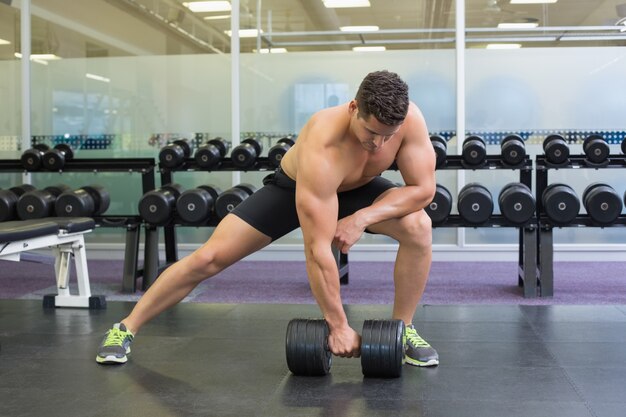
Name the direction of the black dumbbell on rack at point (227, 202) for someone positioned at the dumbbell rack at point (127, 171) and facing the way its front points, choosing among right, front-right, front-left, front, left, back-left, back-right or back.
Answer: front-left

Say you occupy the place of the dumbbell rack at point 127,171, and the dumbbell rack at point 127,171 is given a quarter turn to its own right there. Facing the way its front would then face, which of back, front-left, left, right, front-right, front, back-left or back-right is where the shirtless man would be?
left

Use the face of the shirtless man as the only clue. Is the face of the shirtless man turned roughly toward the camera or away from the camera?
toward the camera

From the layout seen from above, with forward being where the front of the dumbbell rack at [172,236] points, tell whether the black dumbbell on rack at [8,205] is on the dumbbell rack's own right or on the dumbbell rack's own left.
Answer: on the dumbbell rack's own right

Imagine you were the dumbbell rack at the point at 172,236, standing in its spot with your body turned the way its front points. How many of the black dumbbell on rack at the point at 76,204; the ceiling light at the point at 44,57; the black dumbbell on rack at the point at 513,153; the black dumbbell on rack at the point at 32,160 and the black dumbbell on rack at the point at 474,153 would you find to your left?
2

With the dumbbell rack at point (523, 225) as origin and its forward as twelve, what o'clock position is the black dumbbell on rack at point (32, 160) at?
The black dumbbell on rack is roughly at 3 o'clock from the dumbbell rack.

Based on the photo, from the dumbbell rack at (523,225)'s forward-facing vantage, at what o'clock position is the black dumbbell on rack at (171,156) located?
The black dumbbell on rack is roughly at 3 o'clock from the dumbbell rack.

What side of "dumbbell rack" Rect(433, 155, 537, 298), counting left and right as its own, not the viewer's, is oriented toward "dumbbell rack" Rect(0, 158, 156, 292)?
right

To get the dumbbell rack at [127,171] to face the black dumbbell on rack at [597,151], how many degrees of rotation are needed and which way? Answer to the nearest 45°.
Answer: approximately 90° to its left

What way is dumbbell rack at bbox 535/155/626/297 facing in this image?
toward the camera

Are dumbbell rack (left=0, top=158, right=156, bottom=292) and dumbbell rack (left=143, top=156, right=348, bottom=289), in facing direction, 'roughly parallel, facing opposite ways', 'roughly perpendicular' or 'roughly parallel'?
roughly parallel

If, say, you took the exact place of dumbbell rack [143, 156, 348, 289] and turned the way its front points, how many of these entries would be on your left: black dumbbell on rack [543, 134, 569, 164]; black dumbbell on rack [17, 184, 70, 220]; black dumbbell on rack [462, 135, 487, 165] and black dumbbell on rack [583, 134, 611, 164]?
3

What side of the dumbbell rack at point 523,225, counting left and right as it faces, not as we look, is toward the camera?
front

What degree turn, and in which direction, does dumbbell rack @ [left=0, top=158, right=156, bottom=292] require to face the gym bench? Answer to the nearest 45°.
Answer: approximately 45° to its right

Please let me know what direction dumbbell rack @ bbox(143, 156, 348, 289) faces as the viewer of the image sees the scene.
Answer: facing the viewer

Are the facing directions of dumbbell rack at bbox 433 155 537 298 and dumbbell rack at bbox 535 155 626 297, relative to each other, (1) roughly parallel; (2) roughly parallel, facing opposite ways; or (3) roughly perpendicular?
roughly parallel
